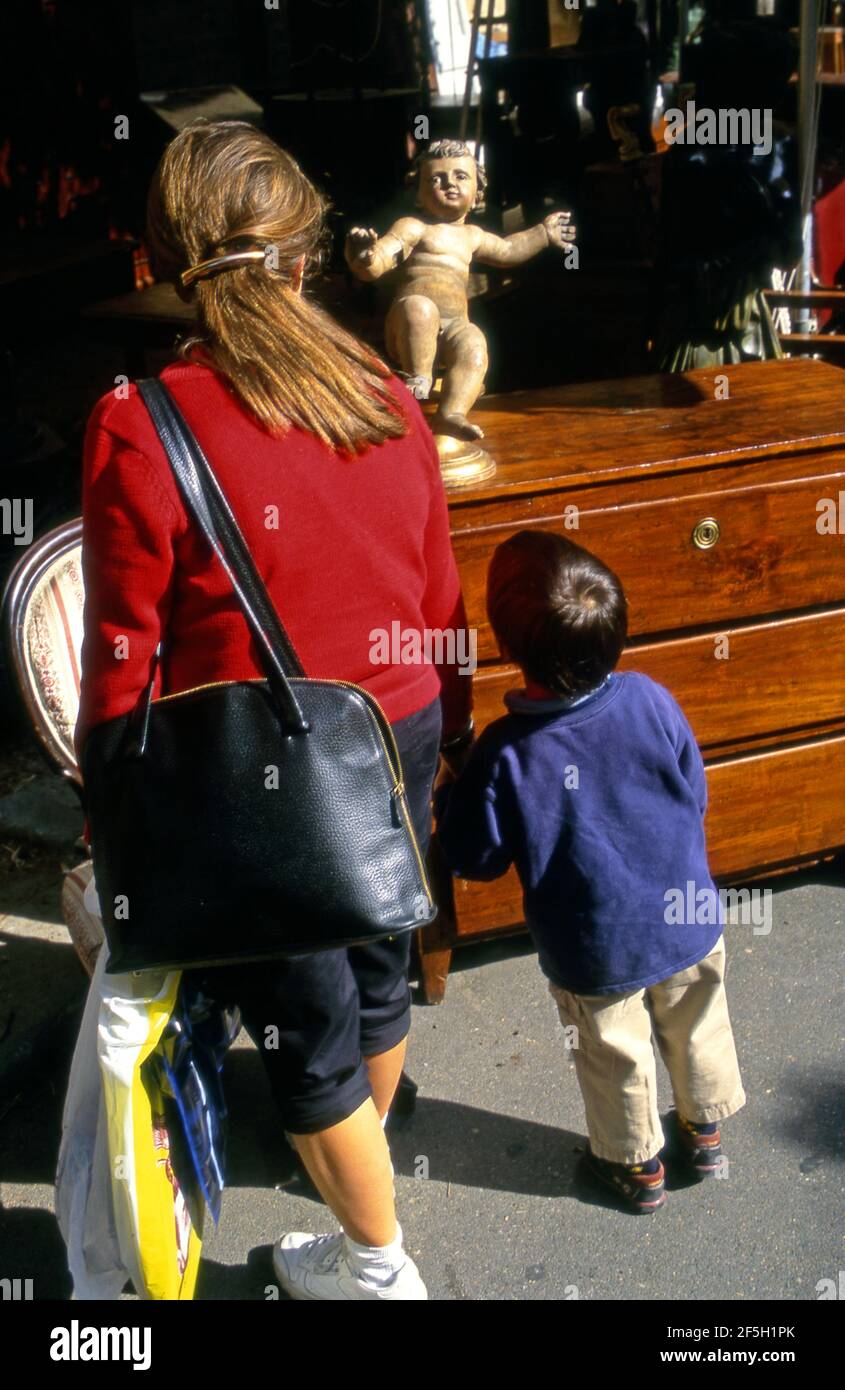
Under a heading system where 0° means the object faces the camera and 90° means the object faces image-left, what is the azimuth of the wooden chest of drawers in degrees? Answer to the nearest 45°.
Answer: approximately 315°

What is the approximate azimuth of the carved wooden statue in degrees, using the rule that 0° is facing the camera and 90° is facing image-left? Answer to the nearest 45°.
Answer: approximately 0°

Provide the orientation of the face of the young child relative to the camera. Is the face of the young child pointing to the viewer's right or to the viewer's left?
to the viewer's left

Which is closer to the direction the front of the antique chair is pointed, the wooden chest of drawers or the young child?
the young child

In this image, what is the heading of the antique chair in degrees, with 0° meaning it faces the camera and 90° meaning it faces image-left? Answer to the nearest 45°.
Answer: approximately 315°

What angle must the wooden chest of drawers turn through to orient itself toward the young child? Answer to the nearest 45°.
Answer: approximately 45° to its right

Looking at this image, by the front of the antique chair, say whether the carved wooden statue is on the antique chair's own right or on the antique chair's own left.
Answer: on the antique chair's own left

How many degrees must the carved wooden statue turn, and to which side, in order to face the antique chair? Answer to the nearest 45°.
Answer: approximately 45° to its right
